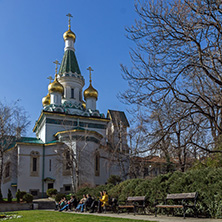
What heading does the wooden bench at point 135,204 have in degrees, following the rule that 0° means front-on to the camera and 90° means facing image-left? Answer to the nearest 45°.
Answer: approximately 45°

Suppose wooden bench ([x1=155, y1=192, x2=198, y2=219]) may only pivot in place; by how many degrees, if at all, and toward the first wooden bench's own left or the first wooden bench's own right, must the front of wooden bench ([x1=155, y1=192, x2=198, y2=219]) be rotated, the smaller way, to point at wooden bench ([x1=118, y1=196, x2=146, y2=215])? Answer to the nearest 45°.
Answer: approximately 90° to the first wooden bench's own right

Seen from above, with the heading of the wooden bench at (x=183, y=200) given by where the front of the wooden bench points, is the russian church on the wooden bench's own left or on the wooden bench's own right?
on the wooden bench's own right

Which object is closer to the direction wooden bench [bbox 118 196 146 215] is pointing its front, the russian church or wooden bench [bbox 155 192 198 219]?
the wooden bench

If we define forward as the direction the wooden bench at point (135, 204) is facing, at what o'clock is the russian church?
The russian church is roughly at 4 o'clock from the wooden bench.

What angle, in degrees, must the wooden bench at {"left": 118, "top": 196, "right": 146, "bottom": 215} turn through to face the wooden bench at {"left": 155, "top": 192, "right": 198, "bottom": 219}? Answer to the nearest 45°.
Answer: approximately 90° to its left

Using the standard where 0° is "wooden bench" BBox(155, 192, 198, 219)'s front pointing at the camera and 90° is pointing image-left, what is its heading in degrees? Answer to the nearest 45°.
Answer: approximately 45°
